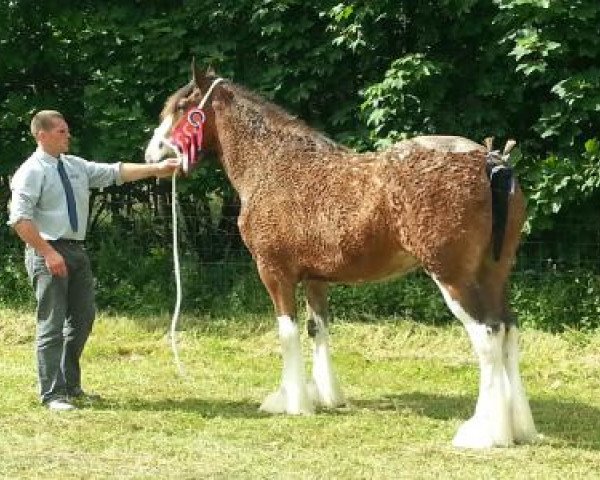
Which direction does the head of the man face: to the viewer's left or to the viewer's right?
to the viewer's right

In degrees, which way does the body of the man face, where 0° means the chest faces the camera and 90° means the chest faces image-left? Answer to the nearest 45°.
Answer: approximately 315°

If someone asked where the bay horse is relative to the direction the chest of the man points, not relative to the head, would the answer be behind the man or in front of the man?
in front

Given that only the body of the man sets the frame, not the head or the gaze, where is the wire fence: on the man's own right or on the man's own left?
on the man's own left

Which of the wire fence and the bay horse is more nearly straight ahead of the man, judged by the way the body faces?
the bay horse
